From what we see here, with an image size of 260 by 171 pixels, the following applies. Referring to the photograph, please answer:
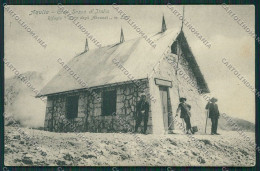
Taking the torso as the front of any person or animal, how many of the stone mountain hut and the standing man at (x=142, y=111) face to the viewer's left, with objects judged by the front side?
0

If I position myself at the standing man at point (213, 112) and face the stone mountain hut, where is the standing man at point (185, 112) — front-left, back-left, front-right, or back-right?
front-left

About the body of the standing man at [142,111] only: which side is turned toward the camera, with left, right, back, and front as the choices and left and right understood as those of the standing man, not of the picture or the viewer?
front

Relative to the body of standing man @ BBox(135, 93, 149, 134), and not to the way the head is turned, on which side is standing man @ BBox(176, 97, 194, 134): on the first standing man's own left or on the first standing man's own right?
on the first standing man's own left

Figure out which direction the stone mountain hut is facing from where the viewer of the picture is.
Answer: facing the viewer and to the right of the viewer

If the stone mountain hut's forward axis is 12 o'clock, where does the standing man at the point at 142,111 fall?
The standing man is roughly at 1 o'clock from the stone mountain hut.

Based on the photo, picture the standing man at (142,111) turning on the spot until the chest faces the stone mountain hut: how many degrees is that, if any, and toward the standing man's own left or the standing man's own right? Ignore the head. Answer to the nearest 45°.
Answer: approximately 180°

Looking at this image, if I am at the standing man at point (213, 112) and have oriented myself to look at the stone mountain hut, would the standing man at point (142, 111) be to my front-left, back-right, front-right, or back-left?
front-left

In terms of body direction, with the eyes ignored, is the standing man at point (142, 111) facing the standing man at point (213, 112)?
no
